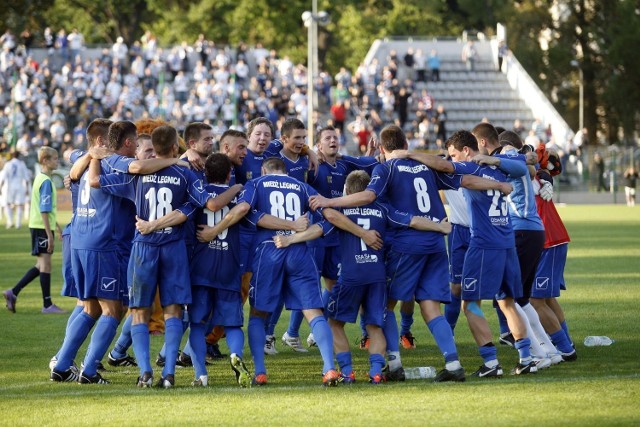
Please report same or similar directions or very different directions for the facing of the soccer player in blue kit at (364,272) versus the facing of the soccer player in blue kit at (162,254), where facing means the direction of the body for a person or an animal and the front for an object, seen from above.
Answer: same or similar directions

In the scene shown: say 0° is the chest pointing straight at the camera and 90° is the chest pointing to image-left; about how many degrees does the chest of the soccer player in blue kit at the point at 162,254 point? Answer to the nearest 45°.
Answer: approximately 180°

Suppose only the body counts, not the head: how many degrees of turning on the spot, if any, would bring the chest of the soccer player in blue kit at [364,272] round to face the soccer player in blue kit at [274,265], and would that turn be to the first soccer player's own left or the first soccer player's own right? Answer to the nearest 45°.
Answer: approximately 90° to the first soccer player's own left

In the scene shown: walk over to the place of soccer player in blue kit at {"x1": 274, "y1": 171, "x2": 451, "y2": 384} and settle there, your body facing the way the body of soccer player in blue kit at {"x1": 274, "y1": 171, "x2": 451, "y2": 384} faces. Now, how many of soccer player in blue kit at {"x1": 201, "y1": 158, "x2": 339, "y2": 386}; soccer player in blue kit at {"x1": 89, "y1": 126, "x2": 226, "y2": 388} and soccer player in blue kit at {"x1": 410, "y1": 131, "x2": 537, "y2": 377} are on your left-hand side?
2

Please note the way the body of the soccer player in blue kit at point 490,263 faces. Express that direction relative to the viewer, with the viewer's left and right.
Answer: facing away from the viewer and to the left of the viewer

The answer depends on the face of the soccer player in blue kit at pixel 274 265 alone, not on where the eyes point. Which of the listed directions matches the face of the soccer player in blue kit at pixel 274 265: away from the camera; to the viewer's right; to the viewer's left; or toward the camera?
away from the camera

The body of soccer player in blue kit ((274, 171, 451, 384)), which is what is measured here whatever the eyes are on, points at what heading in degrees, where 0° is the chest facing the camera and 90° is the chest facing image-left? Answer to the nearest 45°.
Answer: approximately 180°

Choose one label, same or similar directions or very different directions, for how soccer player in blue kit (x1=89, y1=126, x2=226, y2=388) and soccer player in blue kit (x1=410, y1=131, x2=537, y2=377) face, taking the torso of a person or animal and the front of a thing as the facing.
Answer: same or similar directions

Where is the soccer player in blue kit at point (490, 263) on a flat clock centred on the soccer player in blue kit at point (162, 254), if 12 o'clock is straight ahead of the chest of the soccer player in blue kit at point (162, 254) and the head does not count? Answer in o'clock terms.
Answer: the soccer player in blue kit at point (490, 263) is roughly at 3 o'clock from the soccer player in blue kit at point (162, 254).

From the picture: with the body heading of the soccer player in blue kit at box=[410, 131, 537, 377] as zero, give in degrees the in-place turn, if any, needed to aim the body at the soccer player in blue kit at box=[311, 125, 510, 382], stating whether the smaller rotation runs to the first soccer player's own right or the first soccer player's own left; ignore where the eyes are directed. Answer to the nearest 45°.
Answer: approximately 45° to the first soccer player's own left

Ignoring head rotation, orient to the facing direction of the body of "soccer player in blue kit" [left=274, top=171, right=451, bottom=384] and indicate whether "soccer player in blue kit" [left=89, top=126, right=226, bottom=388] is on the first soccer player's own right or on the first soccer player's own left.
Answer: on the first soccer player's own left

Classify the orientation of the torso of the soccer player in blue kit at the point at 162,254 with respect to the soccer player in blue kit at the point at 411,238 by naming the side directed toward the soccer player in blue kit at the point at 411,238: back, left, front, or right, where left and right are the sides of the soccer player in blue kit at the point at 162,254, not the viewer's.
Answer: right

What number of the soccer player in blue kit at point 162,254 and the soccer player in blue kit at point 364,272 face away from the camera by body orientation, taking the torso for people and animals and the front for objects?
2

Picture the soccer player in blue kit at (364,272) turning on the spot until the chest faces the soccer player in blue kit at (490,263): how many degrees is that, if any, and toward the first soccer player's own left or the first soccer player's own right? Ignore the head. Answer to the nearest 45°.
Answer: approximately 90° to the first soccer player's own right
